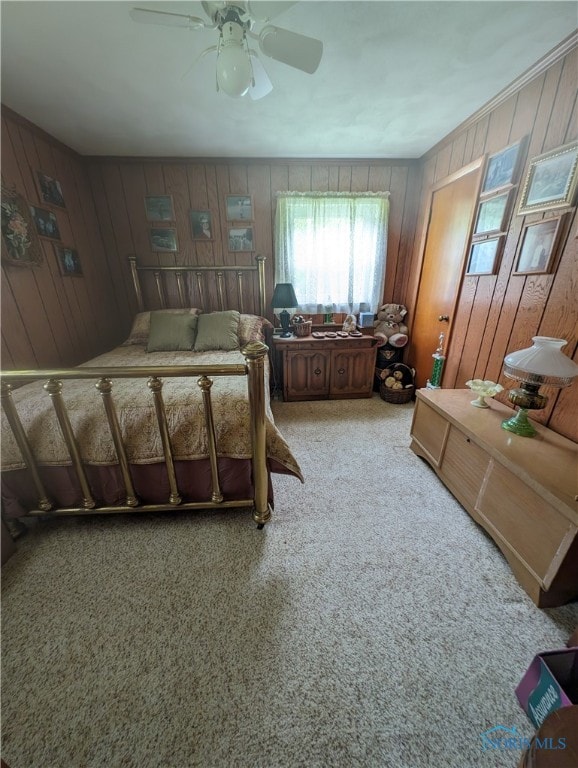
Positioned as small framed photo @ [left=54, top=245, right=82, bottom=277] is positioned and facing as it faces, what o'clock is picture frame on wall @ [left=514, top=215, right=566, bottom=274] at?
The picture frame on wall is roughly at 12 o'clock from the small framed photo.

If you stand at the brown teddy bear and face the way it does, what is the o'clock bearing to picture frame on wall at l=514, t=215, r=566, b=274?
The picture frame on wall is roughly at 11 o'clock from the brown teddy bear.

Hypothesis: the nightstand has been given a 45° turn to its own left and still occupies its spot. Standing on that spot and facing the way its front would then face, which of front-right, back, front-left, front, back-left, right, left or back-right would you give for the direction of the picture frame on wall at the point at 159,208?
back-right

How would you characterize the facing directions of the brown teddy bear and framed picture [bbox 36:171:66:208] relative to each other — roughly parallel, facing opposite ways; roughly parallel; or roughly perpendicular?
roughly perpendicular

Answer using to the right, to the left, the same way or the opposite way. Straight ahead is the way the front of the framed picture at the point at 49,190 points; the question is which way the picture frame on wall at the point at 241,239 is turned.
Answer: to the right

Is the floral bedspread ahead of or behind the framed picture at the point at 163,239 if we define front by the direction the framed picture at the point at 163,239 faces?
ahead

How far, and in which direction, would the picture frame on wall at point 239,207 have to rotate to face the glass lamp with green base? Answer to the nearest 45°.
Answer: approximately 45° to its left

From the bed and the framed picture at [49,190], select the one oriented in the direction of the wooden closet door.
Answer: the framed picture

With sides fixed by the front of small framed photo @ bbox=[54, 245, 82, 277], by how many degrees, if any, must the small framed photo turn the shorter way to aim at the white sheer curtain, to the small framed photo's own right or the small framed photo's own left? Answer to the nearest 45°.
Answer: approximately 45° to the small framed photo's own left

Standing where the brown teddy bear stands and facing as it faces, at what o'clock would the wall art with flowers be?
The wall art with flowers is roughly at 2 o'clock from the brown teddy bear.

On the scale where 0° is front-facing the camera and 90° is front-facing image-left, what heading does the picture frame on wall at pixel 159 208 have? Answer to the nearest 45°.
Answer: approximately 0°
